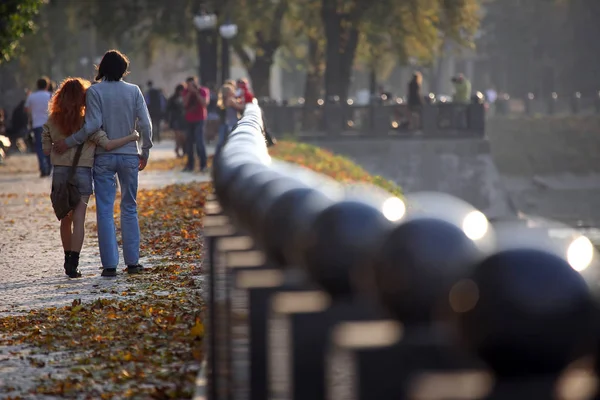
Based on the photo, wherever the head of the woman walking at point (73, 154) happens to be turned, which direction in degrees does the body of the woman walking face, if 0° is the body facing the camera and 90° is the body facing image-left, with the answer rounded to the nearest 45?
approximately 180°

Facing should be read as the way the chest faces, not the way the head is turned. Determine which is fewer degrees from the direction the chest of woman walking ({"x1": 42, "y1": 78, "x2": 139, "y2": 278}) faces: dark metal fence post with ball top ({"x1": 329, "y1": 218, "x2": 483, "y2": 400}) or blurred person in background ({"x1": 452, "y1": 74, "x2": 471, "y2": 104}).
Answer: the blurred person in background

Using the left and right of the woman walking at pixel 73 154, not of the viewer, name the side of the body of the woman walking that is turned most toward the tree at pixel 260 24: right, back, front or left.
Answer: front

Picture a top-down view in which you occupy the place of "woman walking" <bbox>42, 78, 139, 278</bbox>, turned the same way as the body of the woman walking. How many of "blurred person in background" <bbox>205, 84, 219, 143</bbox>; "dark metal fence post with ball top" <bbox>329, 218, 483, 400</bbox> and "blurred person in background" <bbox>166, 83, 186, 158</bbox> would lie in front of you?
2

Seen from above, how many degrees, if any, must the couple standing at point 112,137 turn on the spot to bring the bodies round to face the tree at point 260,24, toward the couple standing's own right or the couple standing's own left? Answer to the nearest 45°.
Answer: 0° — they already face it

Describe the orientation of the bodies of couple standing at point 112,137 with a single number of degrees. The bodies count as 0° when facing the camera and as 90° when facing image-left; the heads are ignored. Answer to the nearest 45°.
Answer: approximately 180°

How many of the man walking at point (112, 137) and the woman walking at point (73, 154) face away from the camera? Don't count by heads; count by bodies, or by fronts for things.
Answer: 2

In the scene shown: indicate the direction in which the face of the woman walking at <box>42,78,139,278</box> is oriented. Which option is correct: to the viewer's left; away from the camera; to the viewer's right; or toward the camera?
away from the camera

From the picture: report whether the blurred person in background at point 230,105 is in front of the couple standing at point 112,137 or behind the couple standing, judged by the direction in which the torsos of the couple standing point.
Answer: in front

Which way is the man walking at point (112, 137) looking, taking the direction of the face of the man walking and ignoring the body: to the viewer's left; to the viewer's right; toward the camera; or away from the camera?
away from the camera

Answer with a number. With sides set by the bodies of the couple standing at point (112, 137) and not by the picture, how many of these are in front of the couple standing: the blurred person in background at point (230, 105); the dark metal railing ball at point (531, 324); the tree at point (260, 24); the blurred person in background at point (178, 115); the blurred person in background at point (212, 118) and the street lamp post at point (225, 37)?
5

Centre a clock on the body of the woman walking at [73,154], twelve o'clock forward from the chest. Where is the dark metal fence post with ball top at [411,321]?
The dark metal fence post with ball top is roughly at 6 o'clock from the woman walking.

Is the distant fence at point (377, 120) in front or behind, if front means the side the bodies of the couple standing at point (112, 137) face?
in front
